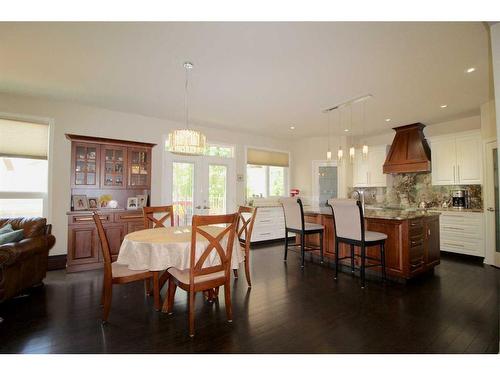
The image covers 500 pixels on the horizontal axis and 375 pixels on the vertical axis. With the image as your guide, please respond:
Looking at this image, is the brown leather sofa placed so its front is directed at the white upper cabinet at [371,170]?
no

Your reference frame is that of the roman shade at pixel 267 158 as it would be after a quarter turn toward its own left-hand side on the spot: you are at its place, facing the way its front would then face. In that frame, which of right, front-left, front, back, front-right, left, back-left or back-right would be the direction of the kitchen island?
right

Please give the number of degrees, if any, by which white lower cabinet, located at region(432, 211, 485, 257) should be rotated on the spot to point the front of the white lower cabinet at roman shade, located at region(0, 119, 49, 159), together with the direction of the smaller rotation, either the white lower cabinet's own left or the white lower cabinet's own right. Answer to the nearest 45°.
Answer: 0° — it already faces it

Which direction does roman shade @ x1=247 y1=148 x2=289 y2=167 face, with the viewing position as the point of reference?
facing the viewer and to the right of the viewer

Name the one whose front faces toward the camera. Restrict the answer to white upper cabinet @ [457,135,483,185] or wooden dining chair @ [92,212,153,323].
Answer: the white upper cabinet

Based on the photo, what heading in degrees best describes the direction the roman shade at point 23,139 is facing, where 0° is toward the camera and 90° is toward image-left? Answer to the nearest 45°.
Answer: approximately 315°

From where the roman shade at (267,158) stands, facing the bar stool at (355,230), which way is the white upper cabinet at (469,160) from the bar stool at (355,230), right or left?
left

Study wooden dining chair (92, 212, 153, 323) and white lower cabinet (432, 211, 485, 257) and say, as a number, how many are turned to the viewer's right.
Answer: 1

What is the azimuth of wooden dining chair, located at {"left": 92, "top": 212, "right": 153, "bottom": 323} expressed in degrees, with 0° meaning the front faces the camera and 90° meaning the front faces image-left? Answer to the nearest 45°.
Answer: approximately 270°

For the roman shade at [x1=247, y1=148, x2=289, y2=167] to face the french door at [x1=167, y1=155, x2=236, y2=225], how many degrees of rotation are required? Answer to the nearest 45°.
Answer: approximately 90° to its right

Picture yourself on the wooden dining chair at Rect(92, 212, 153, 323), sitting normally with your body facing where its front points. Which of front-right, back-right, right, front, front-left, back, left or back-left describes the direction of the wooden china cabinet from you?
left

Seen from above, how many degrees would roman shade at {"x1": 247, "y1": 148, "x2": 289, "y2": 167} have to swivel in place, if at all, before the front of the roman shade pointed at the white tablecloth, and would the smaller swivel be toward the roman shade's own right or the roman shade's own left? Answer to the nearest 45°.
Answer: approximately 45° to the roman shade's own right

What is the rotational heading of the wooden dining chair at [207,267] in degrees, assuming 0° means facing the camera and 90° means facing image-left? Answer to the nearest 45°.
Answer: approximately 135°

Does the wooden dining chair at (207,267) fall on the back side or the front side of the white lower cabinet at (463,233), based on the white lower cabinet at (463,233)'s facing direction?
on the front side

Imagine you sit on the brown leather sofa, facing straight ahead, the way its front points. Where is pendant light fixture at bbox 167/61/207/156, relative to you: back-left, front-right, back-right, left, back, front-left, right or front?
left

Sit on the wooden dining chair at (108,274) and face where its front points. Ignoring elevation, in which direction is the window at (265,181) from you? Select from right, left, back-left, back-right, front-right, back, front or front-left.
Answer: front-left

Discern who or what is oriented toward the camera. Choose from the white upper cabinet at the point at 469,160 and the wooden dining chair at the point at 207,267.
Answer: the white upper cabinet

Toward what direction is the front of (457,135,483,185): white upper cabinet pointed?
toward the camera

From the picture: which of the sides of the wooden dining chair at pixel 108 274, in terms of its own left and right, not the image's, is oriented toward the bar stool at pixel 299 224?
front

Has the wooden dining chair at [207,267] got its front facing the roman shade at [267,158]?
no
